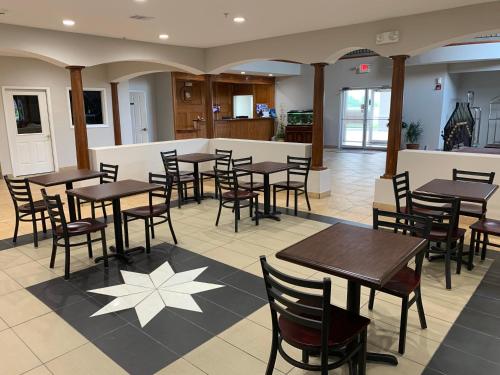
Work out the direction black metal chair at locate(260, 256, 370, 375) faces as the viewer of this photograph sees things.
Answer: facing away from the viewer and to the right of the viewer

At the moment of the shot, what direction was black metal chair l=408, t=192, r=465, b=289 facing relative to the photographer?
facing away from the viewer and to the right of the viewer

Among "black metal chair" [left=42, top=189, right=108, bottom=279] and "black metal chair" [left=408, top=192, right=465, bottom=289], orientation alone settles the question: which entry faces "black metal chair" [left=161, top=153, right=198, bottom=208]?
"black metal chair" [left=42, top=189, right=108, bottom=279]

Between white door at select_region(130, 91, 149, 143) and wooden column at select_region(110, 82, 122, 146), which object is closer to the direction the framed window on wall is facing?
the wooden column

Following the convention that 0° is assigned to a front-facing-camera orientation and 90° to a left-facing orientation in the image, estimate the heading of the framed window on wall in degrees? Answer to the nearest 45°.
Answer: approximately 0°

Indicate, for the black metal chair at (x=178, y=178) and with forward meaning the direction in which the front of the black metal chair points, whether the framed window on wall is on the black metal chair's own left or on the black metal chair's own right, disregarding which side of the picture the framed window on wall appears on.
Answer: on the black metal chair's own left

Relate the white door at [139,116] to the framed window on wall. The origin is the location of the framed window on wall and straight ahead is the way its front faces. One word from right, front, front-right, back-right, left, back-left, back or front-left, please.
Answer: back-left

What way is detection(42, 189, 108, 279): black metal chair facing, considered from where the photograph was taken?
facing away from the viewer and to the right of the viewer

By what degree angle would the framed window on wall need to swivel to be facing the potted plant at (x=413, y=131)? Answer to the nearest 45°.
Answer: approximately 90° to its left
